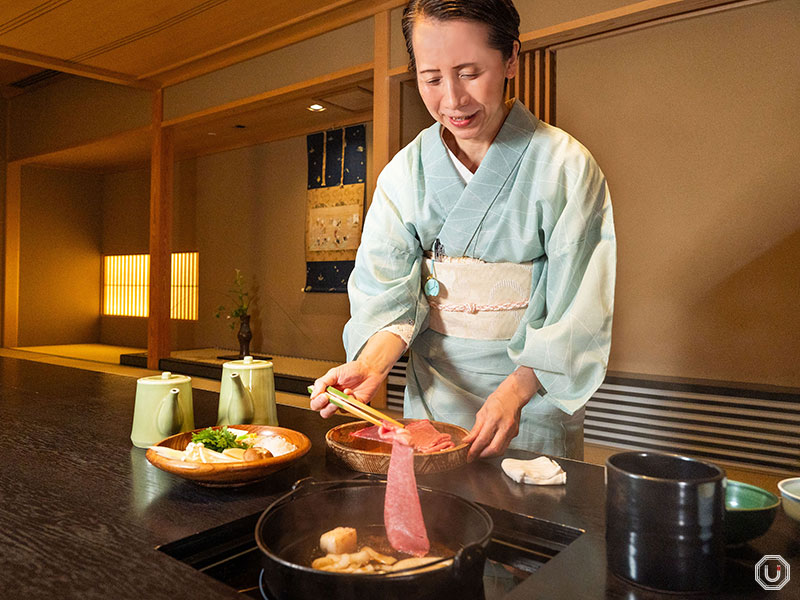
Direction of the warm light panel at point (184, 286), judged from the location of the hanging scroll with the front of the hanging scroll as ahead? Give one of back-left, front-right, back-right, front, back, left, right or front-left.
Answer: right

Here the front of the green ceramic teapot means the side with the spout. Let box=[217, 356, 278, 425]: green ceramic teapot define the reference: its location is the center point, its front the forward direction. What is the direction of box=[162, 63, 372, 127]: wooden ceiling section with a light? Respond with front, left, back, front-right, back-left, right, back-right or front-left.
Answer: back-right

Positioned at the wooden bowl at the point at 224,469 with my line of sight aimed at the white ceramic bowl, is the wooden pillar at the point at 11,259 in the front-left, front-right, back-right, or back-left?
back-left

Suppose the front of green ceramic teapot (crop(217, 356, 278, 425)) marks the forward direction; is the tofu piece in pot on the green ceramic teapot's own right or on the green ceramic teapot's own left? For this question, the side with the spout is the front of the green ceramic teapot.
on the green ceramic teapot's own left

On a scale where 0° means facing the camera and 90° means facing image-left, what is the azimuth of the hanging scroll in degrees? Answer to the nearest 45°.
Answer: approximately 45°

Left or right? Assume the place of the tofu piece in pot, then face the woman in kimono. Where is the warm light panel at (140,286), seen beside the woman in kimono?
left

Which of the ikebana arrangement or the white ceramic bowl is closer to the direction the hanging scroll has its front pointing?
the white ceramic bowl

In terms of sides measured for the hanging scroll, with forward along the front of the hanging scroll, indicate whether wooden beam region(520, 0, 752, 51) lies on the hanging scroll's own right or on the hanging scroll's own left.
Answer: on the hanging scroll's own left

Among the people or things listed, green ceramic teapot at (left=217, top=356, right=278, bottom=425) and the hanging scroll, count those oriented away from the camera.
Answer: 0

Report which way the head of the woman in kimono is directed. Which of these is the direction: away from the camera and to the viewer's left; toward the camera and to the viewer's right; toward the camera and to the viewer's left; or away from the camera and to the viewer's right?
toward the camera and to the viewer's left

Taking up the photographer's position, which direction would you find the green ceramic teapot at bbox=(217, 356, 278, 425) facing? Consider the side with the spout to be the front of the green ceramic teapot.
facing the viewer and to the left of the viewer

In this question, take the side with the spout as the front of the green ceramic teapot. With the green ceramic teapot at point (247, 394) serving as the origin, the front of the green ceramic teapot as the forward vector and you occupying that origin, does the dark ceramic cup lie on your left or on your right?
on your left
